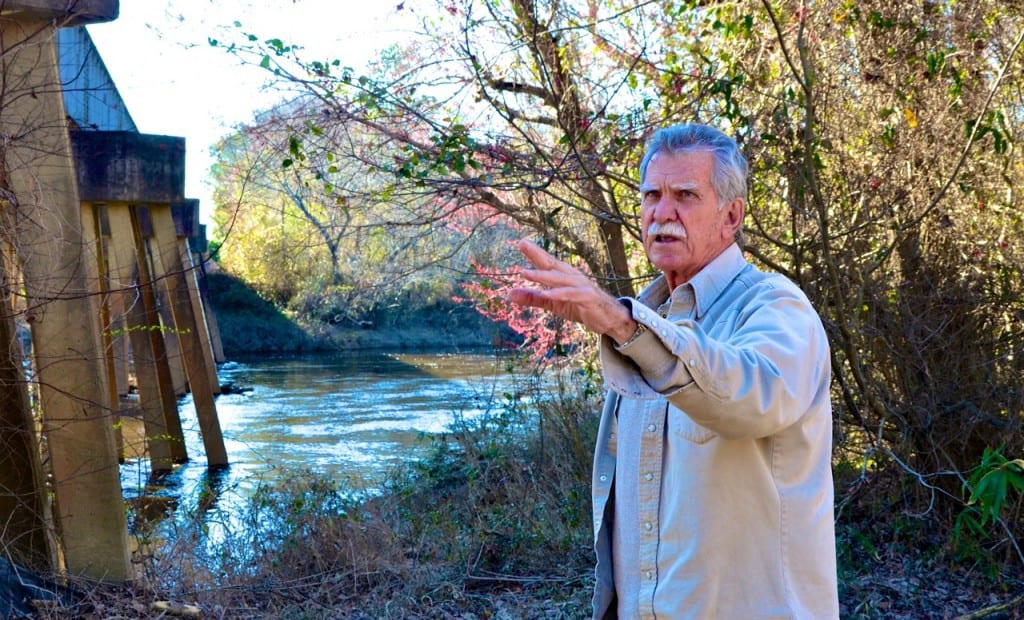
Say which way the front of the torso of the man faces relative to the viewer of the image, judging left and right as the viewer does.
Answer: facing the viewer and to the left of the viewer

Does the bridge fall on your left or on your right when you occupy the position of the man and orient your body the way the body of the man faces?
on your right

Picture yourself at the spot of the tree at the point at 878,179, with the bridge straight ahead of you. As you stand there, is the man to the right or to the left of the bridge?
left

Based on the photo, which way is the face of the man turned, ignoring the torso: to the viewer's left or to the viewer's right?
to the viewer's left
